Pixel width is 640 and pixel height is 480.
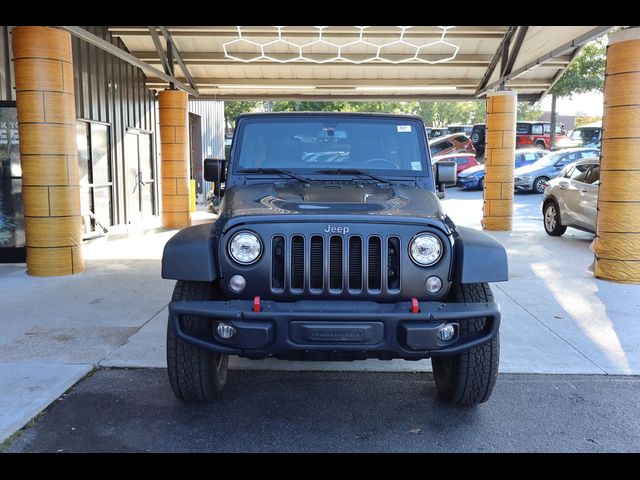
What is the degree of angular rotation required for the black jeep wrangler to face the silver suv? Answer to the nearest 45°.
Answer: approximately 135° to its left

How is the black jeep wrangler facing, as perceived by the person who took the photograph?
facing the viewer

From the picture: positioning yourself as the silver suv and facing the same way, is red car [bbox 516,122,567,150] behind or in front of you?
behind

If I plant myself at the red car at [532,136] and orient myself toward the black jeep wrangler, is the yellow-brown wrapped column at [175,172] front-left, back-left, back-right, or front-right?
front-right

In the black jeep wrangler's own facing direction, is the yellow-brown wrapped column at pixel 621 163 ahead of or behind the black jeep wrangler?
behind

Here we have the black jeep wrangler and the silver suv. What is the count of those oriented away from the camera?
0
